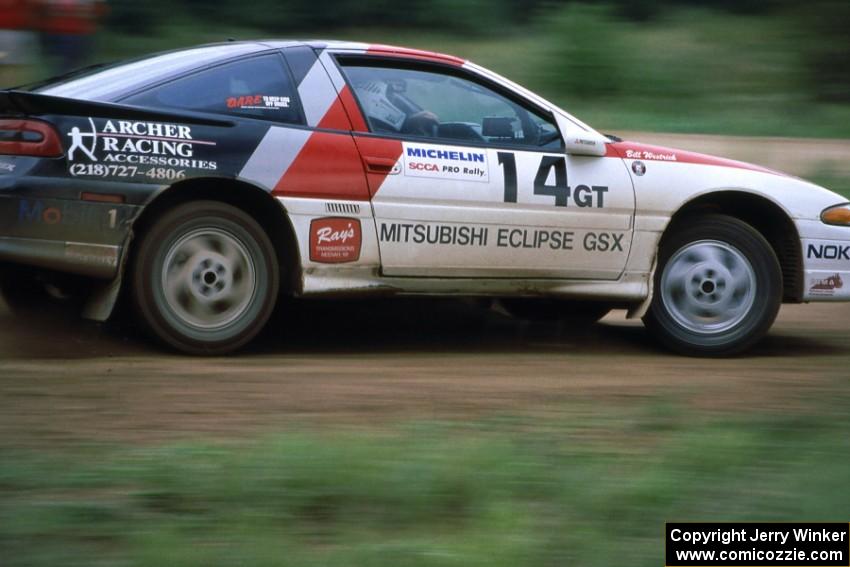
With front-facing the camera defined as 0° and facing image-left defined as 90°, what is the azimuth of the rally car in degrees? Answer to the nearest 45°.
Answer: approximately 270°
